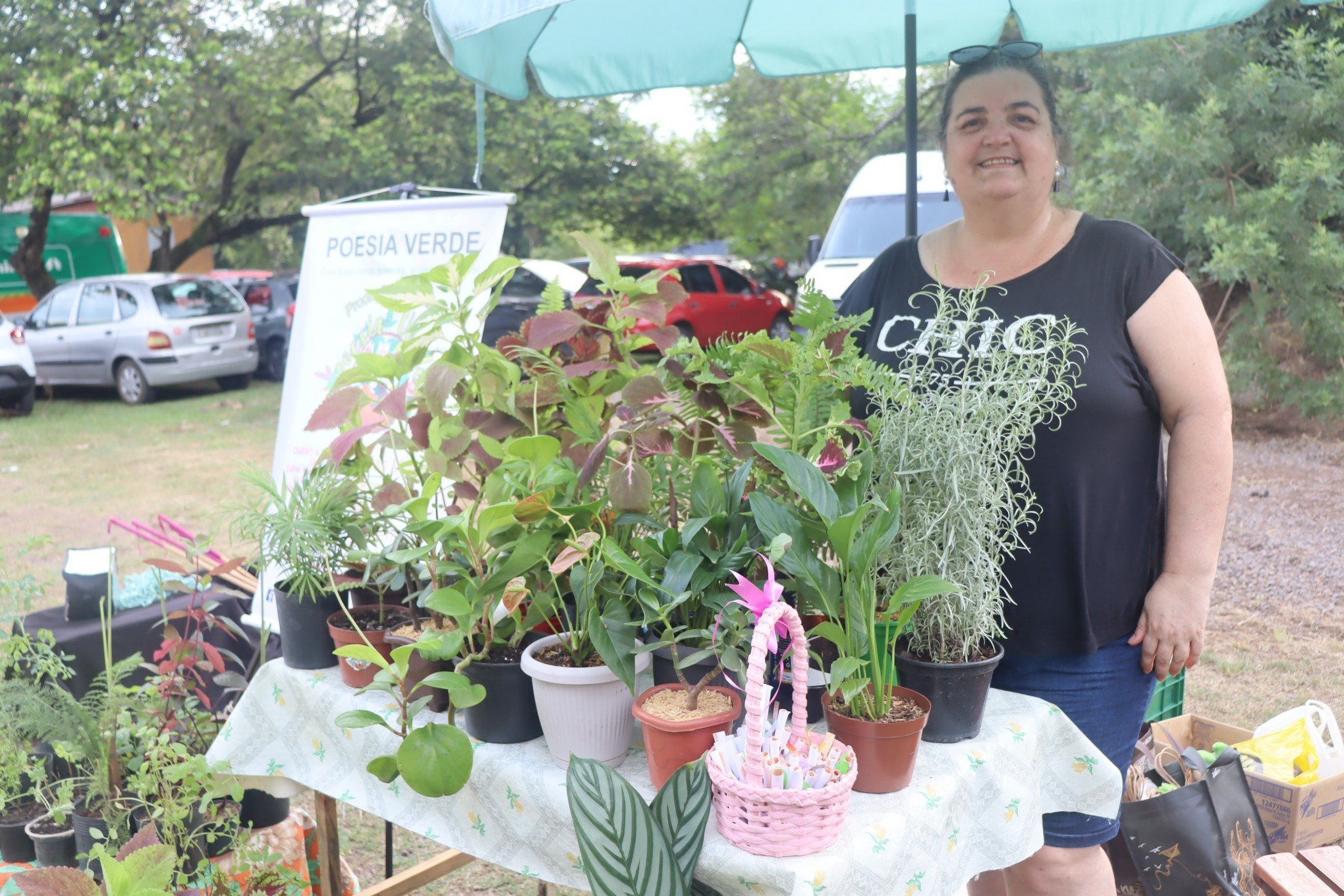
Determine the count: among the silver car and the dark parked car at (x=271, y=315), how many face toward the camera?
0

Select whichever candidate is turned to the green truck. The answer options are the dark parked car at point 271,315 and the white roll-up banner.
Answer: the dark parked car

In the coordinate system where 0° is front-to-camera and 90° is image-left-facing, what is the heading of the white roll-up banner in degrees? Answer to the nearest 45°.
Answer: approximately 0°

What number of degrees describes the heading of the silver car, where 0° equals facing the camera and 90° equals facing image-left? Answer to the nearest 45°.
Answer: approximately 135°

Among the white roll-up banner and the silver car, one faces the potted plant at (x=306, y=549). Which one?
the white roll-up banner

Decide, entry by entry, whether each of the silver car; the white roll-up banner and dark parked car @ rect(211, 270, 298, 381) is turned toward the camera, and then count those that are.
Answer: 1

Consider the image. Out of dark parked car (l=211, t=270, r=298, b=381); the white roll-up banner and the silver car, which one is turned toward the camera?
the white roll-up banner

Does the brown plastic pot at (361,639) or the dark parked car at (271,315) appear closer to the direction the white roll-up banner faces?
the brown plastic pot

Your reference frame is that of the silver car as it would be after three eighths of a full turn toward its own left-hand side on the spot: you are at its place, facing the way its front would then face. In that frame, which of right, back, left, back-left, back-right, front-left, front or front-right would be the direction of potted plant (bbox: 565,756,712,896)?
front

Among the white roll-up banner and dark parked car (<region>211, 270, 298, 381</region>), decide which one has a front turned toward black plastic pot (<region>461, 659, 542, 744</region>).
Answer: the white roll-up banner

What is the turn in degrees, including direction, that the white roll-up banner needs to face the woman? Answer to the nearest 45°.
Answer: approximately 45° to its left

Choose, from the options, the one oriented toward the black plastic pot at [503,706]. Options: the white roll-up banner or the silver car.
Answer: the white roll-up banner
